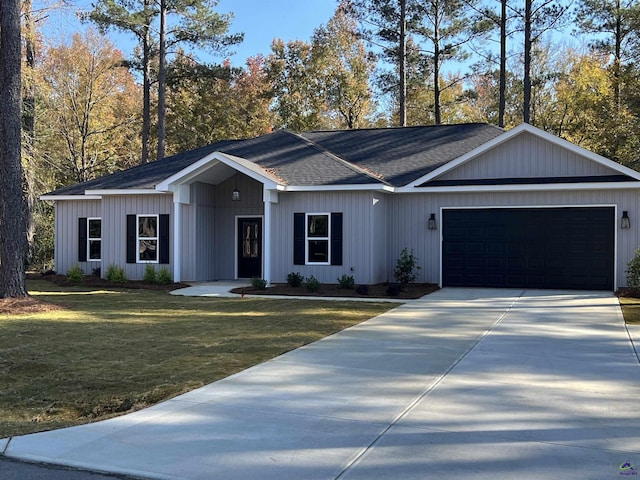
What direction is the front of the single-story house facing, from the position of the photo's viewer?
facing the viewer

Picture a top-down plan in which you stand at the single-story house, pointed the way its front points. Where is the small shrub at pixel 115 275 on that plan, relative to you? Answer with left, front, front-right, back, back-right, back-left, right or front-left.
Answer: right

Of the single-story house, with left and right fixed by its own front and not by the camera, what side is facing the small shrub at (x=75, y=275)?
right

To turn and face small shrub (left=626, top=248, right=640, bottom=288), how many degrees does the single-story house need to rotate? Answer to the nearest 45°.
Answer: approximately 45° to its left
